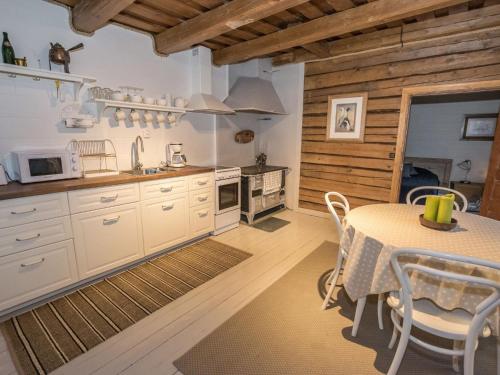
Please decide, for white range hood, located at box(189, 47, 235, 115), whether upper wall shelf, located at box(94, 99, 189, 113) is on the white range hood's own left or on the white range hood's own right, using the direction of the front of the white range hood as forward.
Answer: on the white range hood's own right

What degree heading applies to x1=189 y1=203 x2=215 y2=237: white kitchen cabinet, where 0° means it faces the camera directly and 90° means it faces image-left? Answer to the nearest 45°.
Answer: approximately 315°

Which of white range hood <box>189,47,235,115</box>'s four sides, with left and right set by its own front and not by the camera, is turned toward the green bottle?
right

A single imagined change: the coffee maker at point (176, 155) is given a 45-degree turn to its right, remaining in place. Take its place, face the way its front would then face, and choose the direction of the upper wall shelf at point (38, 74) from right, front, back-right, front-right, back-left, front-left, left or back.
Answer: front-right

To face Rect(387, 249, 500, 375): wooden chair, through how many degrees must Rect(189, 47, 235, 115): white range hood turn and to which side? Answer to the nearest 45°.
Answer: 0° — it already faces it

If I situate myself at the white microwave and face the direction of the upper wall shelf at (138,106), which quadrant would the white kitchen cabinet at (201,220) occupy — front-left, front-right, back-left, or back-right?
front-right

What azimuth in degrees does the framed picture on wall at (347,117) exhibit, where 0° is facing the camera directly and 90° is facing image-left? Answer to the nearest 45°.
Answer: approximately 45°

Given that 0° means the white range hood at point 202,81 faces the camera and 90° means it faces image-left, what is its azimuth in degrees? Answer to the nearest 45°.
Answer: approximately 315°

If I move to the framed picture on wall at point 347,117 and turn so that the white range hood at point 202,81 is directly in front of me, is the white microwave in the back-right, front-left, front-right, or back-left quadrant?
front-left

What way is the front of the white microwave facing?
toward the camera

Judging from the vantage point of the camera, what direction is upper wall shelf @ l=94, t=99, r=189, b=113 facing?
facing the viewer and to the right of the viewer
